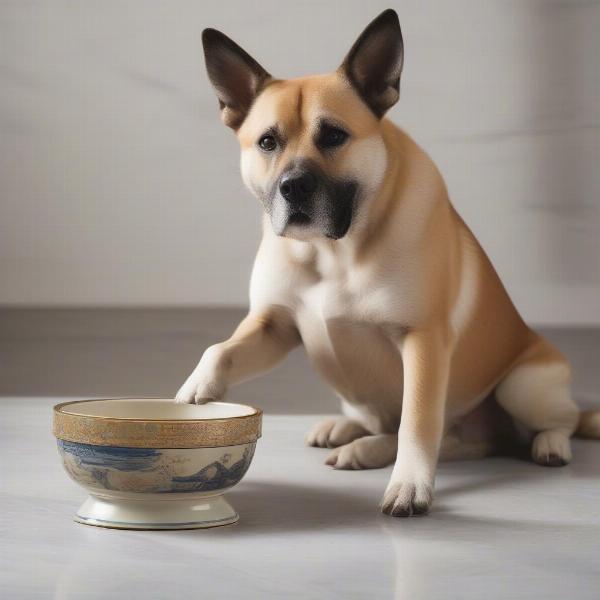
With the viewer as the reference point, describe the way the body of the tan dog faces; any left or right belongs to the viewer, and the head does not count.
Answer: facing the viewer and to the left of the viewer
